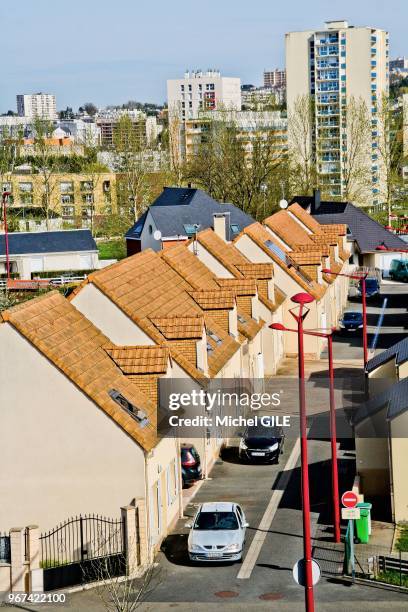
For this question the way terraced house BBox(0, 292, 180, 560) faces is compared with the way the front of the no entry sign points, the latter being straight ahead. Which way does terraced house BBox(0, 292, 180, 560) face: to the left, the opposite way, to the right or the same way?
to the left

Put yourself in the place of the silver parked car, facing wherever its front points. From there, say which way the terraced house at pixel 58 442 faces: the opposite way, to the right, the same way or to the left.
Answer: to the left

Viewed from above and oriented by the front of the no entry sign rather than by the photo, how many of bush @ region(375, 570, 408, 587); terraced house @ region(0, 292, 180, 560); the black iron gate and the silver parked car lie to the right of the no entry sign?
3

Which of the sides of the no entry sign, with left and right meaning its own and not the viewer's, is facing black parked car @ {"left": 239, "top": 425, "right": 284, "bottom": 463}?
back

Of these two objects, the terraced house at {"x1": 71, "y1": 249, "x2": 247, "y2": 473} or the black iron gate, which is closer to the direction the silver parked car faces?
the black iron gate

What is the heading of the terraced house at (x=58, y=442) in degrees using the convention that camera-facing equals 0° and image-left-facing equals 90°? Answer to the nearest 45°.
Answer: approximately 270°

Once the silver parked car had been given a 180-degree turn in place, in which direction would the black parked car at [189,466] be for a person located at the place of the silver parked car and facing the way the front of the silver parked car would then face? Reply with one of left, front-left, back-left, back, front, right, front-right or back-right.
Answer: front

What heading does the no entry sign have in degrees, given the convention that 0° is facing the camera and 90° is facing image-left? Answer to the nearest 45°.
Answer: approximately 0°

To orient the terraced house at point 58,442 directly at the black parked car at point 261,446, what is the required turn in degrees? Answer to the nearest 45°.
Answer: approximately 45° to its left

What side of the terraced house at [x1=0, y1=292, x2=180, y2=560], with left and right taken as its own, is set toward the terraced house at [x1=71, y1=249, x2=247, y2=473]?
left

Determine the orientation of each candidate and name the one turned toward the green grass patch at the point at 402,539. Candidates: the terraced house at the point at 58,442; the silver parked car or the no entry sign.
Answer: the terraced house
